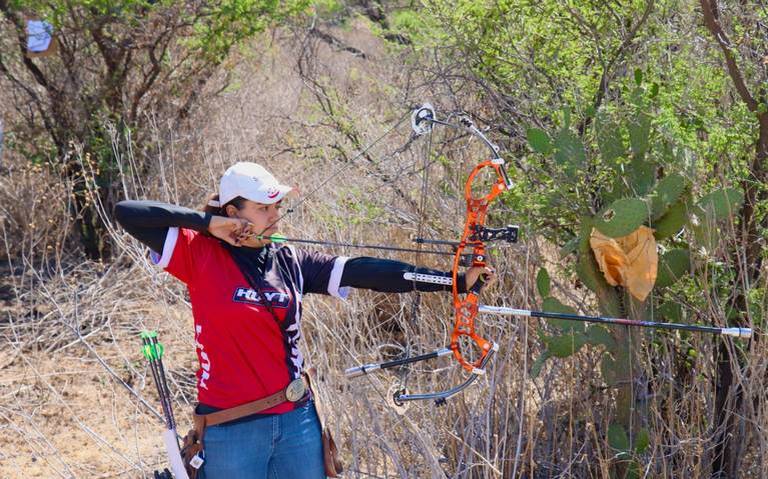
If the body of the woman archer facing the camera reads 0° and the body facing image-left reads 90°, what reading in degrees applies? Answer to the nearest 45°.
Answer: approximately 315°

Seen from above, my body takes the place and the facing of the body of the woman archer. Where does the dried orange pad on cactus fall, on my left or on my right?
on my left

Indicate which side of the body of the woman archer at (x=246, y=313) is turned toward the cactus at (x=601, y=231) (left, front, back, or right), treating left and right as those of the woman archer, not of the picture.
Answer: left
